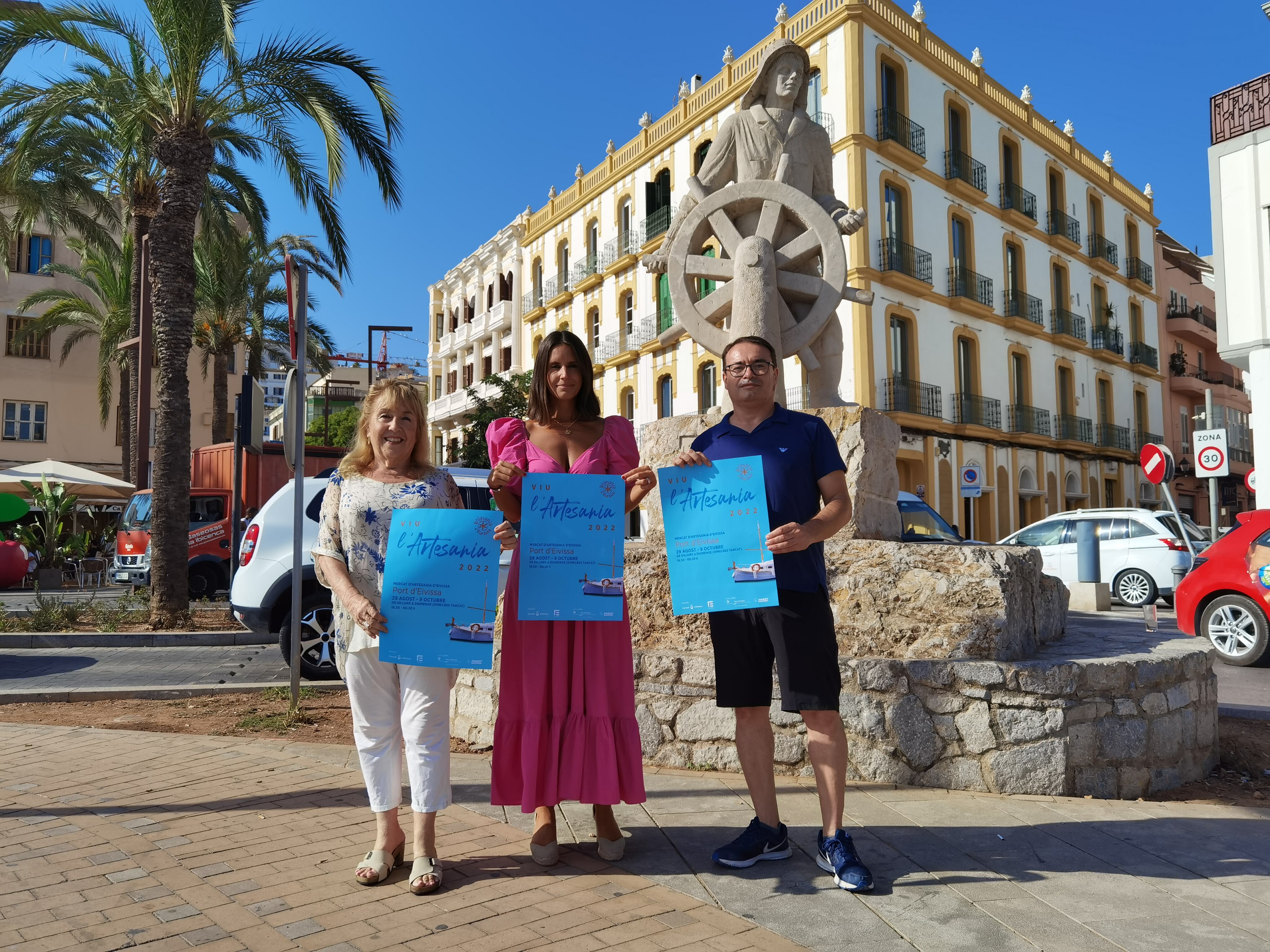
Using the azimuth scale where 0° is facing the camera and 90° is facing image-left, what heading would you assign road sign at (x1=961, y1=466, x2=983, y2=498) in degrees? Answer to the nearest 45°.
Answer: approximately 0°

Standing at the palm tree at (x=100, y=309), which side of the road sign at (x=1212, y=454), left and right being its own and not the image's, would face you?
right

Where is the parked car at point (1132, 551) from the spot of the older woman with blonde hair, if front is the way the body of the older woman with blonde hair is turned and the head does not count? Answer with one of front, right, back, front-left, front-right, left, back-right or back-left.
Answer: back-left

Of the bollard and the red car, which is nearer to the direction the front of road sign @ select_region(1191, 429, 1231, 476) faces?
the red car
